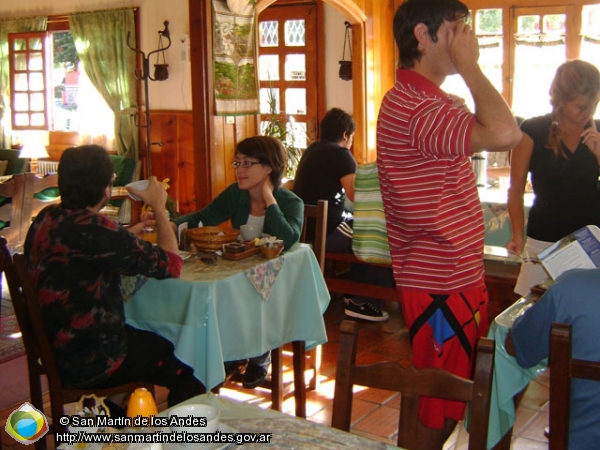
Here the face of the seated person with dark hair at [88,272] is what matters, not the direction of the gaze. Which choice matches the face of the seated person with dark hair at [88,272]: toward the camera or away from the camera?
away from the camera

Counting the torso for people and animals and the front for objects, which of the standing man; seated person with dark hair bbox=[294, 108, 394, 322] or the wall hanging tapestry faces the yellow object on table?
the wall hanging tapestry

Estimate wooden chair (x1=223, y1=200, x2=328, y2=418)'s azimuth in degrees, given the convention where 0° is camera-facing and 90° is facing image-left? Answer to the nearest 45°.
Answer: approximately 45°

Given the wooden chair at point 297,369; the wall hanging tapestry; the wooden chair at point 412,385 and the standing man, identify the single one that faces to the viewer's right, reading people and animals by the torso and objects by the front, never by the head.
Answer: the standing man

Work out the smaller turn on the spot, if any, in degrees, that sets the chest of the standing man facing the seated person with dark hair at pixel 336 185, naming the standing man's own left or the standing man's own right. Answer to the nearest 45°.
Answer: approximately 90° to the standing man's own left

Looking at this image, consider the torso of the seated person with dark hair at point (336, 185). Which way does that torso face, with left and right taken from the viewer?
facing away from the viewer and to the right of the viewer

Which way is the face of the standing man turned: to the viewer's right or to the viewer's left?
to the viewer's right

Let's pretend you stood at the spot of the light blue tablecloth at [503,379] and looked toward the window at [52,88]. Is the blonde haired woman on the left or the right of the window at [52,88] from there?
right

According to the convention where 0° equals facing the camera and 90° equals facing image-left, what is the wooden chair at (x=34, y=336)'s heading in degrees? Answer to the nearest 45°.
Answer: approximately 270°

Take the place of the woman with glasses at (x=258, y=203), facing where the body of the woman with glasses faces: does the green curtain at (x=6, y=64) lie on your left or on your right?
on your right

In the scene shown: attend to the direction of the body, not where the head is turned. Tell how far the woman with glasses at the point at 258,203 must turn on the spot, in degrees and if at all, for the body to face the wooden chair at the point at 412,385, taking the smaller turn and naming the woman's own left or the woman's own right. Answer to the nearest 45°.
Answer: approximately 45° to the woman's own left

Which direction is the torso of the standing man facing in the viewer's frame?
to the viewer's right
